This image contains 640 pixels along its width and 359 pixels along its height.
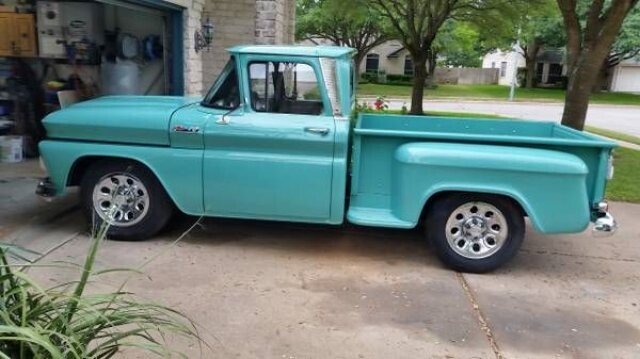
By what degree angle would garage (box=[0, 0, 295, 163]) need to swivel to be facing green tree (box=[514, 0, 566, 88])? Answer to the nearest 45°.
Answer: approximately 90° to its left

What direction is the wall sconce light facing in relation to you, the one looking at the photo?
facing the viewer and to the right of the viewer

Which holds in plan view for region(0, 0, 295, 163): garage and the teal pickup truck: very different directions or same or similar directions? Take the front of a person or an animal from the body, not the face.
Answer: very different directions

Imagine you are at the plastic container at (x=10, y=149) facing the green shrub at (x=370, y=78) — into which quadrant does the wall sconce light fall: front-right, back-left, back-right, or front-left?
front-right

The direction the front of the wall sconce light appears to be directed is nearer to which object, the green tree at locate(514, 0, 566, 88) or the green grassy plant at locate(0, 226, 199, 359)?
the green grassy plant

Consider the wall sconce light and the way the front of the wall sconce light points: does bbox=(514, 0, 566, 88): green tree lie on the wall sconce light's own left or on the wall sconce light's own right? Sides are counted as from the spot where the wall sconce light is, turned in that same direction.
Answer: on the wall sconce light's own left

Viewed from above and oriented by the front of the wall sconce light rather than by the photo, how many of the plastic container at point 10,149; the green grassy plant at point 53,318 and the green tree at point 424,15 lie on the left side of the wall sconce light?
1

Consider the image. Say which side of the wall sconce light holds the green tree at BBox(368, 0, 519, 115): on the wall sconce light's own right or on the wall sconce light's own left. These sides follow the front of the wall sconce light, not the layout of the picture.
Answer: on the wall sconce light's own left

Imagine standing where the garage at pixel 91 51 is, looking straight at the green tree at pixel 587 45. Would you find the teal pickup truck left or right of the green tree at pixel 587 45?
right

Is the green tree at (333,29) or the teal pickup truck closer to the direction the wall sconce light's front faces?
the teal pickup truck

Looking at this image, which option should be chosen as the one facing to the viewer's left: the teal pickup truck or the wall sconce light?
the teal pickup truck

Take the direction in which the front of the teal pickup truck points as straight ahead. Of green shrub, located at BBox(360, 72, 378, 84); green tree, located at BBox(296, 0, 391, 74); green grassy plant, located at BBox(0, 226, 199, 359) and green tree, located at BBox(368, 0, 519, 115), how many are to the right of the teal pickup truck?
3

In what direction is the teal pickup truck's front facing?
to the viewer's left

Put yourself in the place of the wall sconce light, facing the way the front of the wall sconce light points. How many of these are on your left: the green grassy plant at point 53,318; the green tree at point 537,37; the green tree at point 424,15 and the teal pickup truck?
2

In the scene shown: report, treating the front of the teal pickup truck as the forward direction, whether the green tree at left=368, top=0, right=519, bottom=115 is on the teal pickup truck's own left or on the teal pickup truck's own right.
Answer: on the teal pickup truck's own right

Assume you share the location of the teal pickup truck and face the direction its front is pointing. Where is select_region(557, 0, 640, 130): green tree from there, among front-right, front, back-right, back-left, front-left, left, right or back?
back-right
